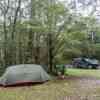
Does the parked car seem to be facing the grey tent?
no
